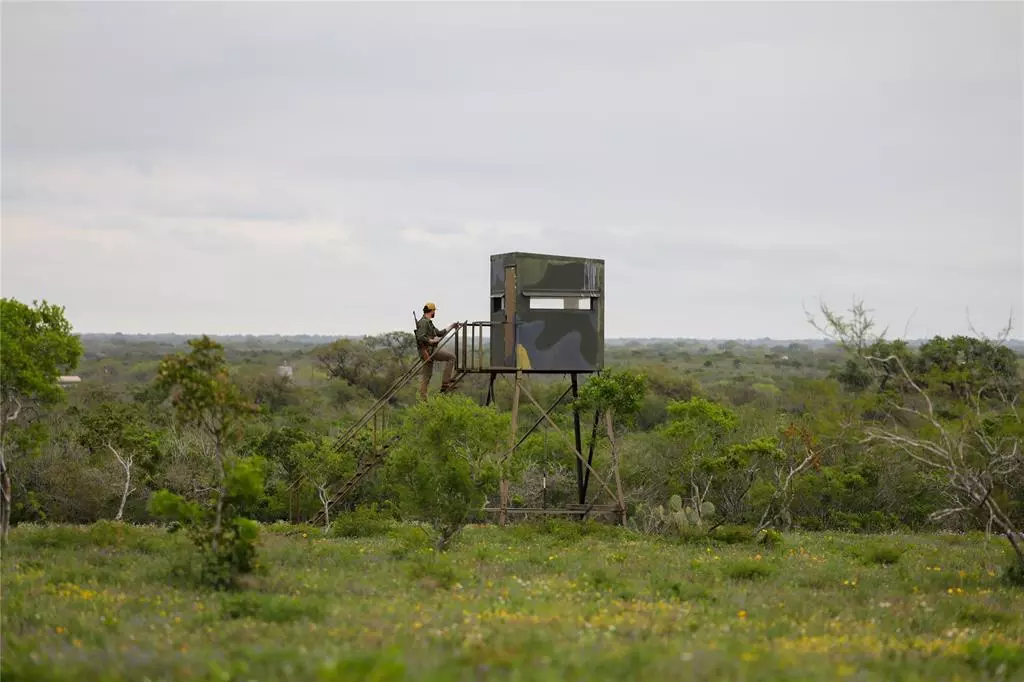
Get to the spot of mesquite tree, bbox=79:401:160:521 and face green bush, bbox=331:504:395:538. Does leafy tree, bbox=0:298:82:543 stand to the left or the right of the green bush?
right

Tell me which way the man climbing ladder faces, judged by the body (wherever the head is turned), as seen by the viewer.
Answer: to the viewer's right

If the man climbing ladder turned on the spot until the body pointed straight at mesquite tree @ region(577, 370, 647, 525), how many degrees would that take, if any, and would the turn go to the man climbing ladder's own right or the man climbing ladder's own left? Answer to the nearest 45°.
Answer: approximately 45° to the man climbing ladder's own left

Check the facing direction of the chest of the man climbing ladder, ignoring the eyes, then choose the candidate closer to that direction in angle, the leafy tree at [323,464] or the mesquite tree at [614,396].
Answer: the mesquite tree

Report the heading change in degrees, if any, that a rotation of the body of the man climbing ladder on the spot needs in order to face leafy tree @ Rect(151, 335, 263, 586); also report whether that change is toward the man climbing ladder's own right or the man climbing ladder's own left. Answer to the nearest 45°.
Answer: approximately 90° to the man climbing ladder's own right

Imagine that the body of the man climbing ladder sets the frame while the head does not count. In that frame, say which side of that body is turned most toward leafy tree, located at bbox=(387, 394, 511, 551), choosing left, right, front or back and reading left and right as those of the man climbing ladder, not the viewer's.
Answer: right

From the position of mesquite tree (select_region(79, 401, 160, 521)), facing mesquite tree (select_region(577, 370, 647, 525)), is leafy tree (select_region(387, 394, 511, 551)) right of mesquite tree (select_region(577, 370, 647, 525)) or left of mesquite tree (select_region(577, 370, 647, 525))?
right

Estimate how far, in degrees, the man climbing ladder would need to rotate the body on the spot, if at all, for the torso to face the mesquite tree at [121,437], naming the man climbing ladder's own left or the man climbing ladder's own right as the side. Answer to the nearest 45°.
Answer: approximately 135° to the man climbing ladder's own left
